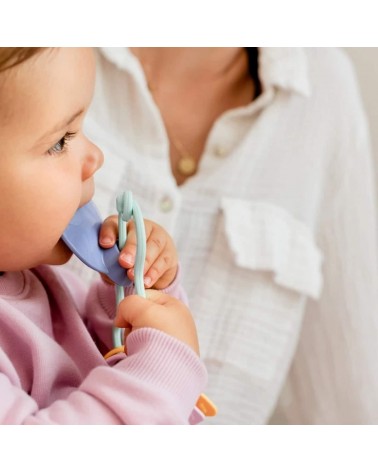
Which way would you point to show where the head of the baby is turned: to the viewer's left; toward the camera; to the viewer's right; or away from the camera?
to the viewer's right

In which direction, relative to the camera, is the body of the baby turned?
to the viewer's right

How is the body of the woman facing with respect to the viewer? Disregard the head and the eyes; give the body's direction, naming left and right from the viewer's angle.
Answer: facing the viewer and to the left of the viewer
